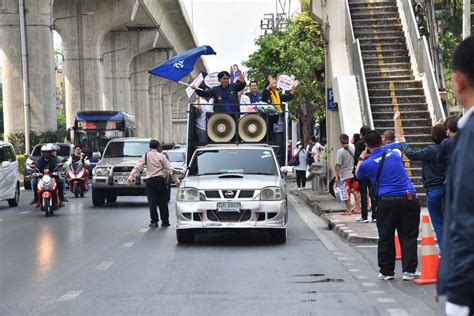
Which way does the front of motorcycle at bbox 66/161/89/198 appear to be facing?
toward the camera

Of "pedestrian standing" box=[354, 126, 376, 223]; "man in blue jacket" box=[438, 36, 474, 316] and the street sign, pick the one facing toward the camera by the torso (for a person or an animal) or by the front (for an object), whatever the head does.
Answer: the street sign

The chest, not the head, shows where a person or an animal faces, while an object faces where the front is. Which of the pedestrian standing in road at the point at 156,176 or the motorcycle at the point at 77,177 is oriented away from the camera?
the pedestrian standing in road

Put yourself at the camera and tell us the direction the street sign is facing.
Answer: facing the viewer

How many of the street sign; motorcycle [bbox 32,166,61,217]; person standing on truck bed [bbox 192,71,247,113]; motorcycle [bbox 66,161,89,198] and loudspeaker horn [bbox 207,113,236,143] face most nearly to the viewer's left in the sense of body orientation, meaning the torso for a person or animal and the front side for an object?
0

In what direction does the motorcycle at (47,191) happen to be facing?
toward the camera

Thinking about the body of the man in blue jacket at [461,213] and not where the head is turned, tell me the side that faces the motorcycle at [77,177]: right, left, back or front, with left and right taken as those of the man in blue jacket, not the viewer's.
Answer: front

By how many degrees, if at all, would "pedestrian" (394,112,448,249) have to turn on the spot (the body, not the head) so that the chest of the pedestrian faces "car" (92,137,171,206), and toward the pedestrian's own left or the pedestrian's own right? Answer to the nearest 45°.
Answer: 0° — they already face it

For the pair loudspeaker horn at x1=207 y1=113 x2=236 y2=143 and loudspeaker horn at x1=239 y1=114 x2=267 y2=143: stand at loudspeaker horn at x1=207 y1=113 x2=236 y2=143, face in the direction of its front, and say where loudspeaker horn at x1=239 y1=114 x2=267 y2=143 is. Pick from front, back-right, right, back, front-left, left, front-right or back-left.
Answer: left
